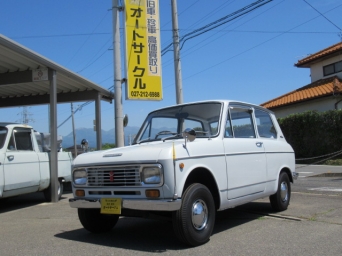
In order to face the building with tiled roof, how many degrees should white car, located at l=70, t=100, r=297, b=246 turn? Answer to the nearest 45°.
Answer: approximately 180°

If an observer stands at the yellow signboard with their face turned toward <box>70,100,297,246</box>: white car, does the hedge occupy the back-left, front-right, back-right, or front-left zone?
back-left

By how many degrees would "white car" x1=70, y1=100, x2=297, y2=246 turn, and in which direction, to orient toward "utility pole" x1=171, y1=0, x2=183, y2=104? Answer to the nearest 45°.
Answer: approximately 135° to its right

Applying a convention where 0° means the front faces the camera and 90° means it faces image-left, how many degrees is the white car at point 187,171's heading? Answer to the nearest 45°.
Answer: approximately 45°

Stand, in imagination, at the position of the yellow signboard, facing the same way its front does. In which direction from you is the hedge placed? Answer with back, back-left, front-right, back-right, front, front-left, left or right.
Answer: back-left

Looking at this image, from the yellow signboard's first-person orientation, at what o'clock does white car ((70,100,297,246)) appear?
The white car is roughly at 12 o'clock from the yellow signboard.

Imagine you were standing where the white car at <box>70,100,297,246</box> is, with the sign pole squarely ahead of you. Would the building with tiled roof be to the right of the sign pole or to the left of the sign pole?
right

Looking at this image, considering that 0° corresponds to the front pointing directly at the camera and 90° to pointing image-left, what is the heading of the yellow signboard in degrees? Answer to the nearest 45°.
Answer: approximately 0°

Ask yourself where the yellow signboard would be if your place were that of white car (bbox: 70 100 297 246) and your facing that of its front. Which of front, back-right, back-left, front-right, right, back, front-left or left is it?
back-right
